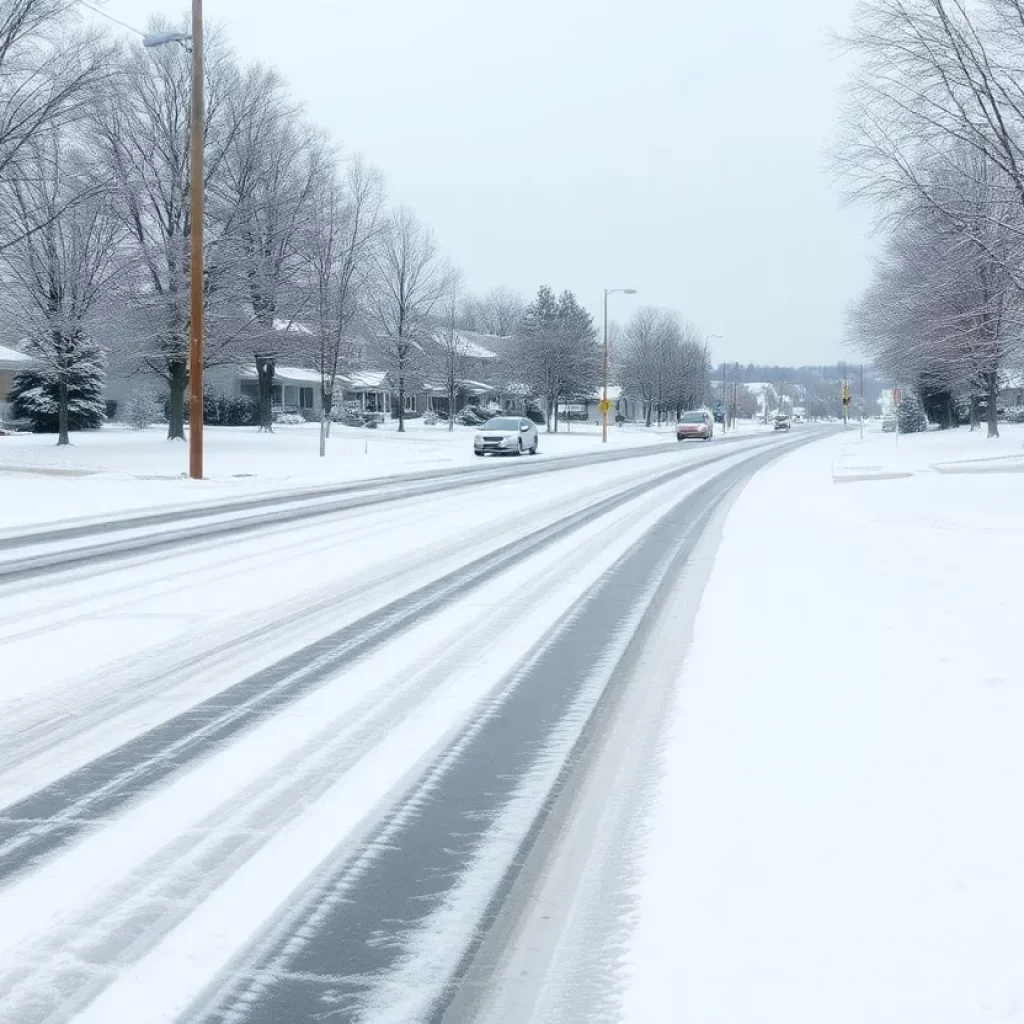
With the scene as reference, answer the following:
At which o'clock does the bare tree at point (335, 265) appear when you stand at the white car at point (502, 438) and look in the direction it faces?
The bare tree is roughly at 2 o'clock from the white car.

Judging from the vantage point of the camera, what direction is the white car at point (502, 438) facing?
facing the viewer and to the left of the viewer

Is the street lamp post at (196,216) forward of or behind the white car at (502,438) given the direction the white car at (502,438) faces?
forward
